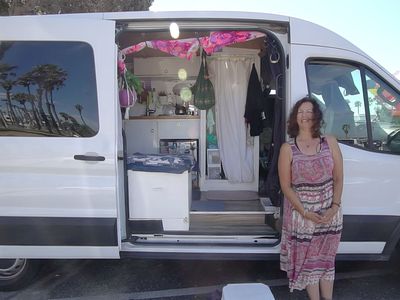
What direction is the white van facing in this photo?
to the viewer's right

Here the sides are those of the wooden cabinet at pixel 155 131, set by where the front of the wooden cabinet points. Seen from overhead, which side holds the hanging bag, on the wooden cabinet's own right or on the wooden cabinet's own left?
on the wooden cabinet's own left

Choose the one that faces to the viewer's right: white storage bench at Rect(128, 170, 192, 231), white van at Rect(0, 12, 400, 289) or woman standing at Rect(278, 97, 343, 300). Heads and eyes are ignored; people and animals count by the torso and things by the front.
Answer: the white van

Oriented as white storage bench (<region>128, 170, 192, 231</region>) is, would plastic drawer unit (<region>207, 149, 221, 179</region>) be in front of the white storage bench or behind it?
behind

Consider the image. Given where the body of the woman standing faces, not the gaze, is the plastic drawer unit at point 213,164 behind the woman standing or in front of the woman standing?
behind

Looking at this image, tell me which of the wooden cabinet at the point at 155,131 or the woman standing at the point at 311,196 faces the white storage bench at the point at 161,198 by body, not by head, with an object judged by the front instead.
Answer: the wooden cabinet

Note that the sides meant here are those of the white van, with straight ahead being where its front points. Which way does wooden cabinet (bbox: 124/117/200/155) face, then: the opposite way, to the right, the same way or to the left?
to the right

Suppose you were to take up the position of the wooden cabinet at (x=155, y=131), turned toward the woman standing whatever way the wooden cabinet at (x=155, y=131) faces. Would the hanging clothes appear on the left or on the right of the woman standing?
left

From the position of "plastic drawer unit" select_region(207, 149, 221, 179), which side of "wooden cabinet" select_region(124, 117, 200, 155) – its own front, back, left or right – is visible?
left
